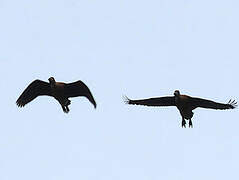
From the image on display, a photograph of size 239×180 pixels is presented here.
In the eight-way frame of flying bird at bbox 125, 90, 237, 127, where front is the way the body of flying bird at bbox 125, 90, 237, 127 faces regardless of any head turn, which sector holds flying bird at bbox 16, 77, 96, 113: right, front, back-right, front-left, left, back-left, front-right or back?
front-right

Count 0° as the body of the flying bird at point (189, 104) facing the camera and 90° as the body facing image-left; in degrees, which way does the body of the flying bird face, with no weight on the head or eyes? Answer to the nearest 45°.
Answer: approximately 45°
